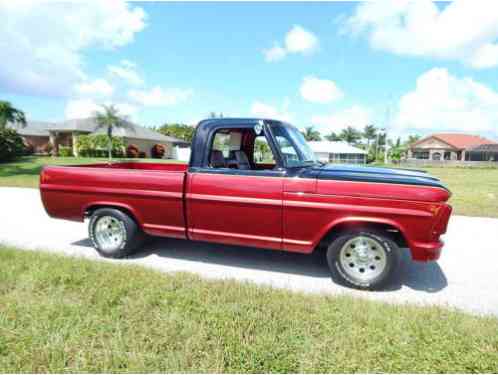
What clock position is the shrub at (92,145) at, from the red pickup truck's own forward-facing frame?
The shrub is roughly at 8 o'clock from the red pickup truck.

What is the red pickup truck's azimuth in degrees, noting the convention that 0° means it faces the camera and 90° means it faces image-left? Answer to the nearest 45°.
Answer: approximately 270°

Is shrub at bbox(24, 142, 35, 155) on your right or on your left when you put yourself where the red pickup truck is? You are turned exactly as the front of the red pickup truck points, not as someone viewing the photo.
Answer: on your left

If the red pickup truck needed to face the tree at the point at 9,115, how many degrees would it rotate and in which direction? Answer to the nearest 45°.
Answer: approximately 135° to its left

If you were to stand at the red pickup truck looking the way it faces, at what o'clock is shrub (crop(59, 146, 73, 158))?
The shrub is roughly at 8 o'clock from the red pickup truck.

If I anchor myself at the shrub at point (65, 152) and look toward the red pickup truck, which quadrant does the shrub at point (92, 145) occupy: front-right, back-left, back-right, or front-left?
front-left

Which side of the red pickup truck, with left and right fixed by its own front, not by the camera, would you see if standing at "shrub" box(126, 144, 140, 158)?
left

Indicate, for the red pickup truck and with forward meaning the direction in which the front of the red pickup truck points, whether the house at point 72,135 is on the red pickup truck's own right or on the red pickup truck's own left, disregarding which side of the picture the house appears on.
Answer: on the red pickup truck's own left

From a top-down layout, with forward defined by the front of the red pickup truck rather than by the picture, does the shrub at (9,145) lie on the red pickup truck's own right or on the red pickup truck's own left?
on the red pickup truck's own left

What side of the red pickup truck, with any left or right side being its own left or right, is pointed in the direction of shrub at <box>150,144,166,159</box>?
left
